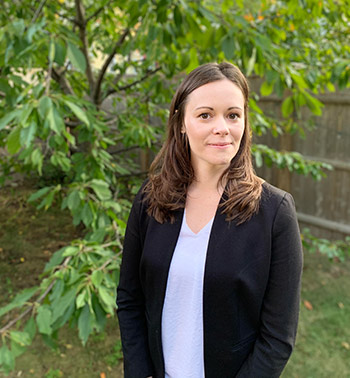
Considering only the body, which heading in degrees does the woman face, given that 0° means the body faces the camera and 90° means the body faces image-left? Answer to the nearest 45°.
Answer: approximately 45°

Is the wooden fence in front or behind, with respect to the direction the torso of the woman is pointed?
behind
